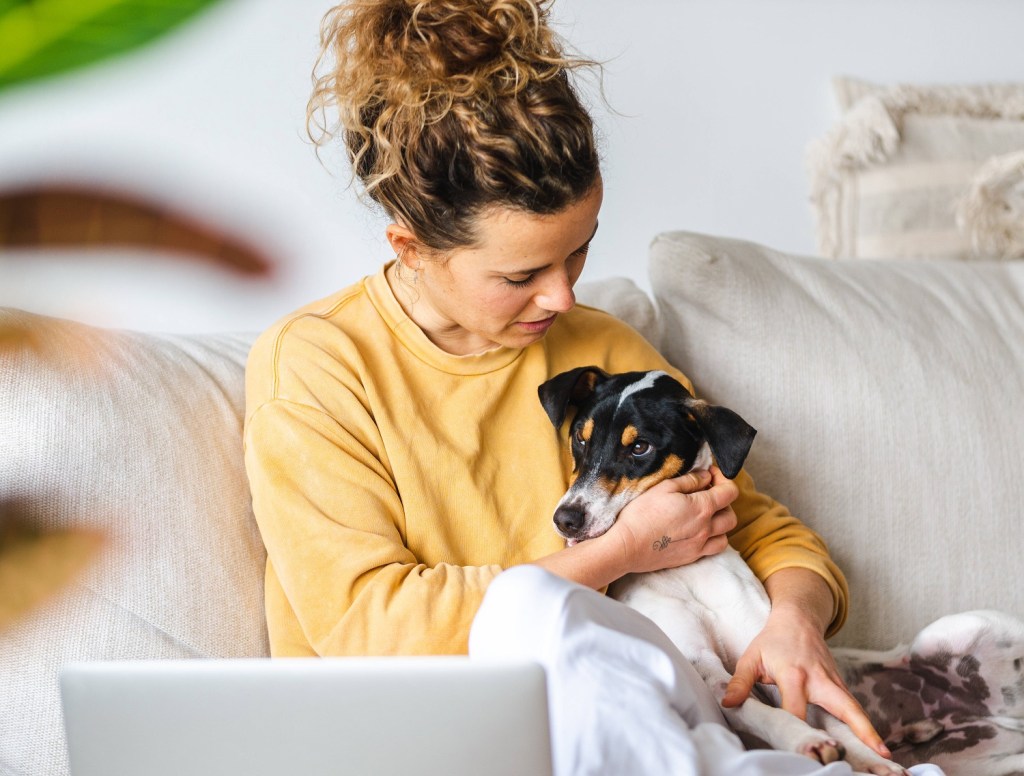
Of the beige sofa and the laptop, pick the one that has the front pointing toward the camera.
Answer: the beige sofa

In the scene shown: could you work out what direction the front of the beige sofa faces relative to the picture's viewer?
facing the viewer

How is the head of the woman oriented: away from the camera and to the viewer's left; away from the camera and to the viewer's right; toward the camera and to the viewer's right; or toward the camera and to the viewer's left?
toward the camera and to the viewer's right

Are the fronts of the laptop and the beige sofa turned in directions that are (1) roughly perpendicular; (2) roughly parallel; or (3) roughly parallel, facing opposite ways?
roughly parallel, facing opposite ways

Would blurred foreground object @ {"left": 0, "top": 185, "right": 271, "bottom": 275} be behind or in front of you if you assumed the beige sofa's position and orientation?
in front

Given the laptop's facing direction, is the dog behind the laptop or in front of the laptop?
in front

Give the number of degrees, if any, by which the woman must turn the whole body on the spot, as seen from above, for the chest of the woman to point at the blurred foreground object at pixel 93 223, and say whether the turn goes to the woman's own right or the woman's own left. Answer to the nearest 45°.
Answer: approximately 45° to the woman's own right

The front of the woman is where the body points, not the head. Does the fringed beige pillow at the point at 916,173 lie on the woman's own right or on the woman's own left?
on the woman's own left

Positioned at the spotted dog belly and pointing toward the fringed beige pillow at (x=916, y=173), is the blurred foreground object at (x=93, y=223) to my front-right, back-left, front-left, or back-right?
back-left

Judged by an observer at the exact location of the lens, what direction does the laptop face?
facing away from the viewer

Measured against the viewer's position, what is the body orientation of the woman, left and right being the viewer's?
facing the viewer and to the right of the viewer

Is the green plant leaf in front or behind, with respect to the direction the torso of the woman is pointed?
in front
